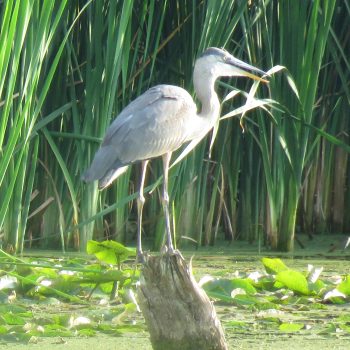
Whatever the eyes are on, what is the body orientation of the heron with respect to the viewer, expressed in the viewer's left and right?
facing to the right of the viewer
